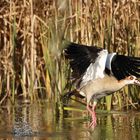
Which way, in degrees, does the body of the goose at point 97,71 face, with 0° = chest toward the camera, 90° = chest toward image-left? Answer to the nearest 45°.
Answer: approximately 270°
